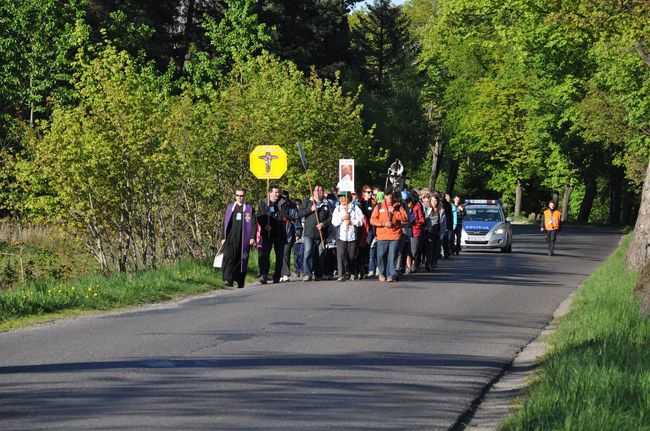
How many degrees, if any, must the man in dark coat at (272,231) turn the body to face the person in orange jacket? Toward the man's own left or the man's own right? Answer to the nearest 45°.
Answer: approximately 90° to the man's own left

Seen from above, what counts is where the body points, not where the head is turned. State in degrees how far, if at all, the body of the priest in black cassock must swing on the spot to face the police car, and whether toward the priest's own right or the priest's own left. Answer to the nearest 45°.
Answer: approximately 135° to the priest's own left

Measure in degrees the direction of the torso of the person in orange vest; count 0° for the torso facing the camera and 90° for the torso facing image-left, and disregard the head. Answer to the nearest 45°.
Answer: approximately 0°

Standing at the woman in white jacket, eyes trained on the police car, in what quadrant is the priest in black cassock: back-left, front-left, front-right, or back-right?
back-left

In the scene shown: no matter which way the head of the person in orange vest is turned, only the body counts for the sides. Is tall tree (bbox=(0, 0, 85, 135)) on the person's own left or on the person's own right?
on the person's own right
